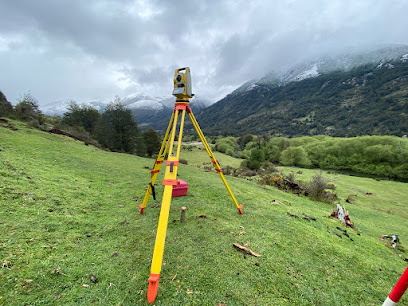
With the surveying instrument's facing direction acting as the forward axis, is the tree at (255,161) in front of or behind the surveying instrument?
behind

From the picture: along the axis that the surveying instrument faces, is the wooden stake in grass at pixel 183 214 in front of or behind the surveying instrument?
behind

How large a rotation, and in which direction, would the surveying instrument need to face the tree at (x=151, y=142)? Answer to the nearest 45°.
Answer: approximately 135° to its right

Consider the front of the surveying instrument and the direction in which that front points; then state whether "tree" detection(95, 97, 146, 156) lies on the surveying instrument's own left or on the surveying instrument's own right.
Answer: on the surveying instrument's own right

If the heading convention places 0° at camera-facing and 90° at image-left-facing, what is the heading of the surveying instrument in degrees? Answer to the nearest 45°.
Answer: approximately 45°
